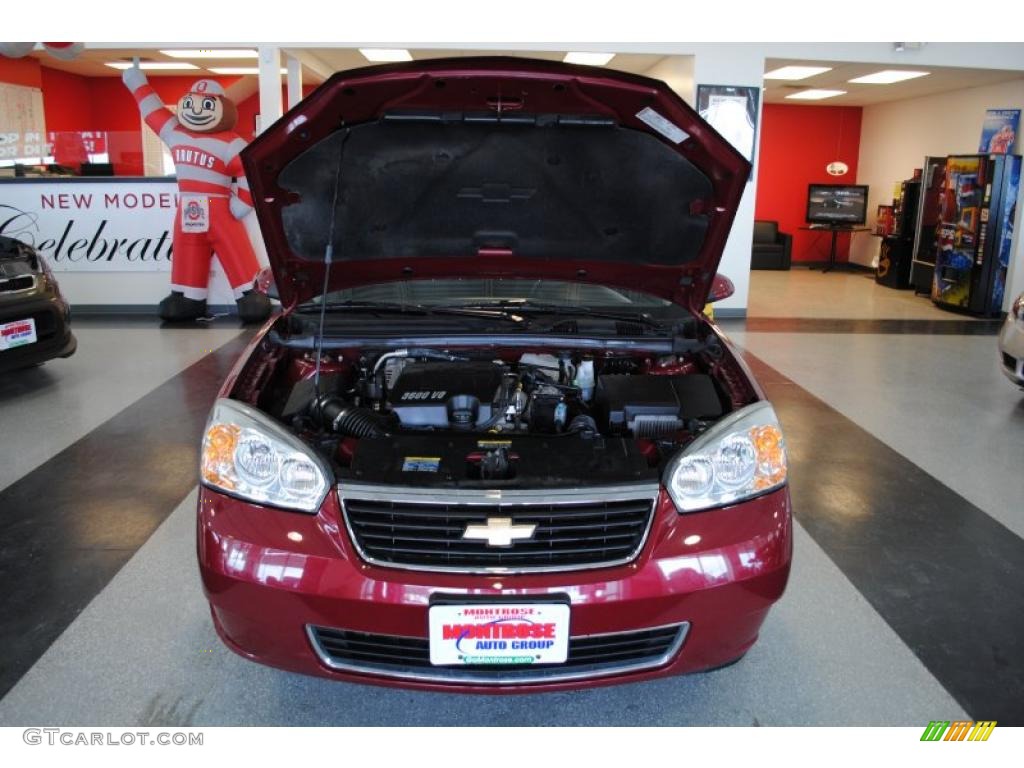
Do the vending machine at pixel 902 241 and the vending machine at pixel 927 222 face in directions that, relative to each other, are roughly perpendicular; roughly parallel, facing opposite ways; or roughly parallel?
roughly parallel

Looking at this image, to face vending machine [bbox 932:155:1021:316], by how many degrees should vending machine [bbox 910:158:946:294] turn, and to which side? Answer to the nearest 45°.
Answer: approximately 45° to its left

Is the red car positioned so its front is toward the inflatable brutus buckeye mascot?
no

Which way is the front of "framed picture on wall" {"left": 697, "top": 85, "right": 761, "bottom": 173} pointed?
toward the camera

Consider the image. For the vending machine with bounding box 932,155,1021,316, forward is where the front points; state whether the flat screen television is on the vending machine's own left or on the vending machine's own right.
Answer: on the vending machine's own right

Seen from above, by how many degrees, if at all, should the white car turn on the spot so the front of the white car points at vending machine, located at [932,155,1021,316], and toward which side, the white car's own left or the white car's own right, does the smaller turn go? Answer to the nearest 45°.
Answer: approximately 135° to the white car's own right

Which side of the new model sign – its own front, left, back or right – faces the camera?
front

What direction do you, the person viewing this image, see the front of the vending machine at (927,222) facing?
facing the viewer and to the left of the viewer

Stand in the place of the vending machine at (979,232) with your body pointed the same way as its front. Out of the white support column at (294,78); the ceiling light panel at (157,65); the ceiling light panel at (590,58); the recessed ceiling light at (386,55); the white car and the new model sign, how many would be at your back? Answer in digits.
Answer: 0

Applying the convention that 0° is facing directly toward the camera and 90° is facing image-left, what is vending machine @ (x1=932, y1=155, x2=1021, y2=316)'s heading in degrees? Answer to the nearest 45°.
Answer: approximately 45°

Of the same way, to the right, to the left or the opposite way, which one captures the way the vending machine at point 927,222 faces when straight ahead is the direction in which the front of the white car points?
the same way

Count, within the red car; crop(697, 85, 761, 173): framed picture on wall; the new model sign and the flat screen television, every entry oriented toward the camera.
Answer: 4

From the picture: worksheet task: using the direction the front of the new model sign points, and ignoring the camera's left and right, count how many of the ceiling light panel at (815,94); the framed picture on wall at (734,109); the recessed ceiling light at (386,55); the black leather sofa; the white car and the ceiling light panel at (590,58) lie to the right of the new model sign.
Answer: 0

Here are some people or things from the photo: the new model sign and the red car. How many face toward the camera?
2

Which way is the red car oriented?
toward the camera

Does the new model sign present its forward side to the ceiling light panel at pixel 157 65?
no

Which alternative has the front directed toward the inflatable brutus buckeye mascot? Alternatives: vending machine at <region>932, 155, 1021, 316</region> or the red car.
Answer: the vending machine
